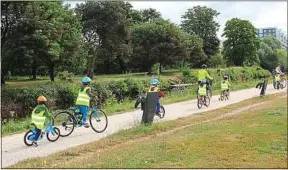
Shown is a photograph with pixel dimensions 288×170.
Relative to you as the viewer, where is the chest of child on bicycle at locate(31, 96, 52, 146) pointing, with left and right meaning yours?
facing away from the viewer and to the right of the viewer

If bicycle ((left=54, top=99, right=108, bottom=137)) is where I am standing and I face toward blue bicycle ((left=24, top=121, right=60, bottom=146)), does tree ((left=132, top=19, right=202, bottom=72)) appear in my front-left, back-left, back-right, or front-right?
back-right

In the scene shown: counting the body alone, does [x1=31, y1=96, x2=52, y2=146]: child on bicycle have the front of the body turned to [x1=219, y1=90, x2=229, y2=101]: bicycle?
yes

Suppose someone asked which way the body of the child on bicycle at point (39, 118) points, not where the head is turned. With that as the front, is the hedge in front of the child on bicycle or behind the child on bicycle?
in front

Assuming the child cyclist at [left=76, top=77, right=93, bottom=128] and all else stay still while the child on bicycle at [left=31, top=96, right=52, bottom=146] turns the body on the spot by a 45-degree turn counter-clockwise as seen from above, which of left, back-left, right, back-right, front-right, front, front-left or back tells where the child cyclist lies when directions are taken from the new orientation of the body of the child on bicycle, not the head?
front-right

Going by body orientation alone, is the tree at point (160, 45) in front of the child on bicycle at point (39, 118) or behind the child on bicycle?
in front

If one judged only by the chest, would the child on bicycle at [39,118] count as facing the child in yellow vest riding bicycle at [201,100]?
yes
